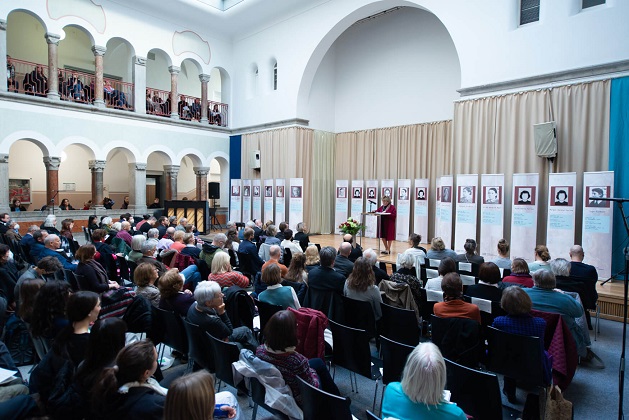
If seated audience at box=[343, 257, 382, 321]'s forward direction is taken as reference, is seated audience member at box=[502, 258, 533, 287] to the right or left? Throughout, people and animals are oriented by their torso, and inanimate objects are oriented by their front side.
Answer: on their right

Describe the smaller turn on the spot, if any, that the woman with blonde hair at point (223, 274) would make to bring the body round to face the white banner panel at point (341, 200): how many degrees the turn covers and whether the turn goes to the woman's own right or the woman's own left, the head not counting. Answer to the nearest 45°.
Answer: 0° — they already face it

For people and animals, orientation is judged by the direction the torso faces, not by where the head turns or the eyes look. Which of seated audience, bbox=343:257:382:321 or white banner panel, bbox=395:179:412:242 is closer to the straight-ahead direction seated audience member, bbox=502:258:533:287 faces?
the white banner panel

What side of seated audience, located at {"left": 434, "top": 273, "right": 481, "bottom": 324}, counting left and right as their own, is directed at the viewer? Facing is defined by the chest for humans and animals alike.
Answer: back

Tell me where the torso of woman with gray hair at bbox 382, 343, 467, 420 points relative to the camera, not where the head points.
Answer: away from the camera

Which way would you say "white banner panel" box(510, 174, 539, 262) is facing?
toward the camera

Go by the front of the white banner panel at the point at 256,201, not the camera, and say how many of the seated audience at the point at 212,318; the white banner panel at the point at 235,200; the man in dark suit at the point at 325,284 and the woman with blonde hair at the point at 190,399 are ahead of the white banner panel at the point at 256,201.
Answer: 3

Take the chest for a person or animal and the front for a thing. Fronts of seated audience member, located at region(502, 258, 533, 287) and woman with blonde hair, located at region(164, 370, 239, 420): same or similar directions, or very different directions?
same or similar directions

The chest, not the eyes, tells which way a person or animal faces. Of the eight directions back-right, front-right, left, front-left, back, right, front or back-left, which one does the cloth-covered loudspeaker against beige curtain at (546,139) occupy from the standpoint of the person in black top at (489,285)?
front

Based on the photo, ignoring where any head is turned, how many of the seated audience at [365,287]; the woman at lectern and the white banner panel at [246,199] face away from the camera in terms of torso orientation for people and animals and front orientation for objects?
1

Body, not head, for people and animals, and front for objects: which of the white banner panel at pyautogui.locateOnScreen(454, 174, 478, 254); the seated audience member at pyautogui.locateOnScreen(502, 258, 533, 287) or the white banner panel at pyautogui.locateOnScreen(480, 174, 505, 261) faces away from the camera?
the seated audience member

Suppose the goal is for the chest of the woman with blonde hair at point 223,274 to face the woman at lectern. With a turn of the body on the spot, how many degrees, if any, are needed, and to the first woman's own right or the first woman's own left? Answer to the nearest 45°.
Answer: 0° — they already face them

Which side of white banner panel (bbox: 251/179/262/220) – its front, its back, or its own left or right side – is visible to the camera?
front

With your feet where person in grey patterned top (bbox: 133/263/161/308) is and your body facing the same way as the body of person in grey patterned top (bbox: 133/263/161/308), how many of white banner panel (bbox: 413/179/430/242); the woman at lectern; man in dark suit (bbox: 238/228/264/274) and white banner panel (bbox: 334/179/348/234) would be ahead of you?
4

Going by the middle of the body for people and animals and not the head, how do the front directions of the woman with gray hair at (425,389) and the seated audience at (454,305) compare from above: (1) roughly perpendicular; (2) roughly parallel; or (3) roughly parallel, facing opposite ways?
roughly parallel

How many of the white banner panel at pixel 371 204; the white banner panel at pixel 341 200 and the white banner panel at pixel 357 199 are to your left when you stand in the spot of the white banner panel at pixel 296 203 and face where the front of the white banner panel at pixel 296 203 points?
3

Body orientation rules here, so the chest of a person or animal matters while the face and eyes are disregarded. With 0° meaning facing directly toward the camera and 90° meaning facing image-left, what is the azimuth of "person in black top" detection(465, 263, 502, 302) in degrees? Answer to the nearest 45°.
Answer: approximately 180°

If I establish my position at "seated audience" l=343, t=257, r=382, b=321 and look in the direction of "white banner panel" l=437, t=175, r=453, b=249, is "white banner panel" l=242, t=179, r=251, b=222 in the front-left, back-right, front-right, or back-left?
front-left

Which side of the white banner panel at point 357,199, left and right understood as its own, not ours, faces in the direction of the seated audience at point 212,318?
front

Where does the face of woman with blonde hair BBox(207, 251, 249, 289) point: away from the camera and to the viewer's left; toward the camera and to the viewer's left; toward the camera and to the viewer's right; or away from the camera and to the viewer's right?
away from the camera and to the viewer's right

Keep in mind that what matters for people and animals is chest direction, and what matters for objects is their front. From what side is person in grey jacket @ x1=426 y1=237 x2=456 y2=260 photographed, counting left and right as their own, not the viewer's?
back
